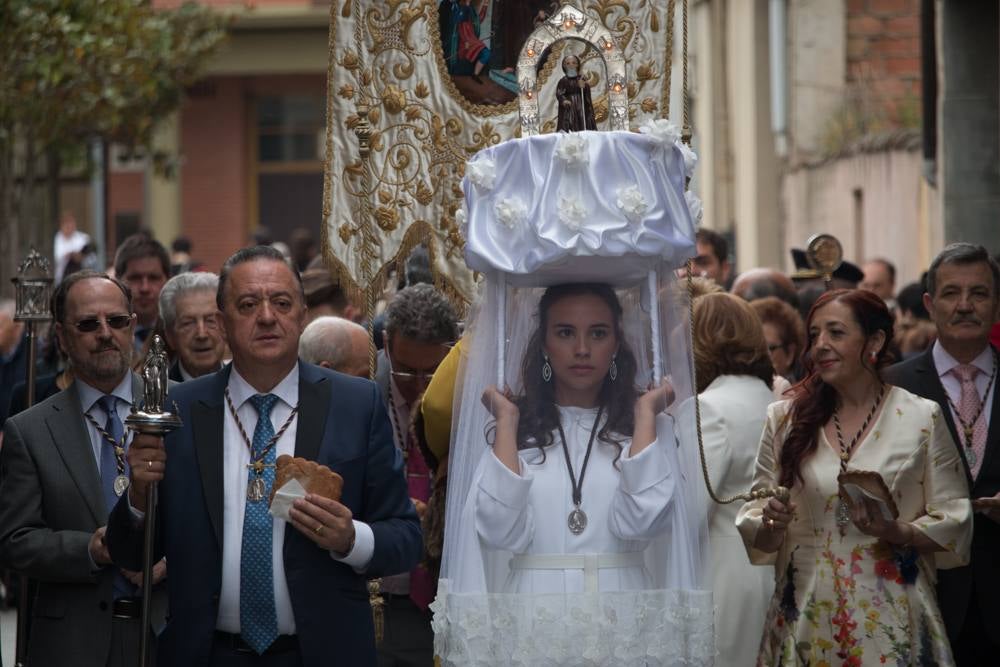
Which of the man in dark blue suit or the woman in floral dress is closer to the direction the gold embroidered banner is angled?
the man in dark blue suit

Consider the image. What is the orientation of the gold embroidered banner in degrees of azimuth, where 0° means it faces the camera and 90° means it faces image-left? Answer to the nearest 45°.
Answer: approximately 0°

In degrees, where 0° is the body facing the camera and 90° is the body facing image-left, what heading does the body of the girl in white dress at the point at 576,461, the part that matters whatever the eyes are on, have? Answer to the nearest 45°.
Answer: approximately 0°

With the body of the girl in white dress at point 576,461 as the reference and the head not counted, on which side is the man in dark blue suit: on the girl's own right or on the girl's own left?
on the girl's own right

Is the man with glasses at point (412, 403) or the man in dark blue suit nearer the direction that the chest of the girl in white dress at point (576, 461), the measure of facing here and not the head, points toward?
the man in dark blue suit

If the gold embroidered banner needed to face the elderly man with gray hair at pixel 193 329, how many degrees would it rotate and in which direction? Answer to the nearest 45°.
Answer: approximately 90° to its right

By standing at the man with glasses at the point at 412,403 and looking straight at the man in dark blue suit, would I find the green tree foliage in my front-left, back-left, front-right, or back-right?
back-right
